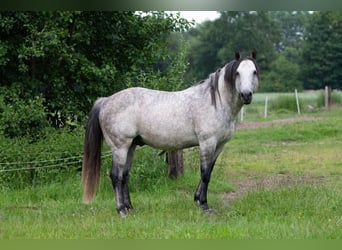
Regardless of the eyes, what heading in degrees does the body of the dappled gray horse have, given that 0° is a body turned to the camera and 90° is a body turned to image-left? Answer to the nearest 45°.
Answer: approximately 270°

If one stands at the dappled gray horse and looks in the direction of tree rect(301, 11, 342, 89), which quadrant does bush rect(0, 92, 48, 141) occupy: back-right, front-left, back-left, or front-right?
front-left

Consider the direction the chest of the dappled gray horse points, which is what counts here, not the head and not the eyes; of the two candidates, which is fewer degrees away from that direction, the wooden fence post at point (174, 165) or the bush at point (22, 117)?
the wooden fence post

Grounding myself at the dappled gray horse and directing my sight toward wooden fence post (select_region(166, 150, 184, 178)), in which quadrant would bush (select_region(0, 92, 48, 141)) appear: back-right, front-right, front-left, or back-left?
front-left

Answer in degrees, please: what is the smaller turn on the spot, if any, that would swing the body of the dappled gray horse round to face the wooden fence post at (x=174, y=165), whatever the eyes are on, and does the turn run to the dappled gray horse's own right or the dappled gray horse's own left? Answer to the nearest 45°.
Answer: approximately 90° to the dappled gray horse's own left

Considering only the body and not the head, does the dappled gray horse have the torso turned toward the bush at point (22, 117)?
no
